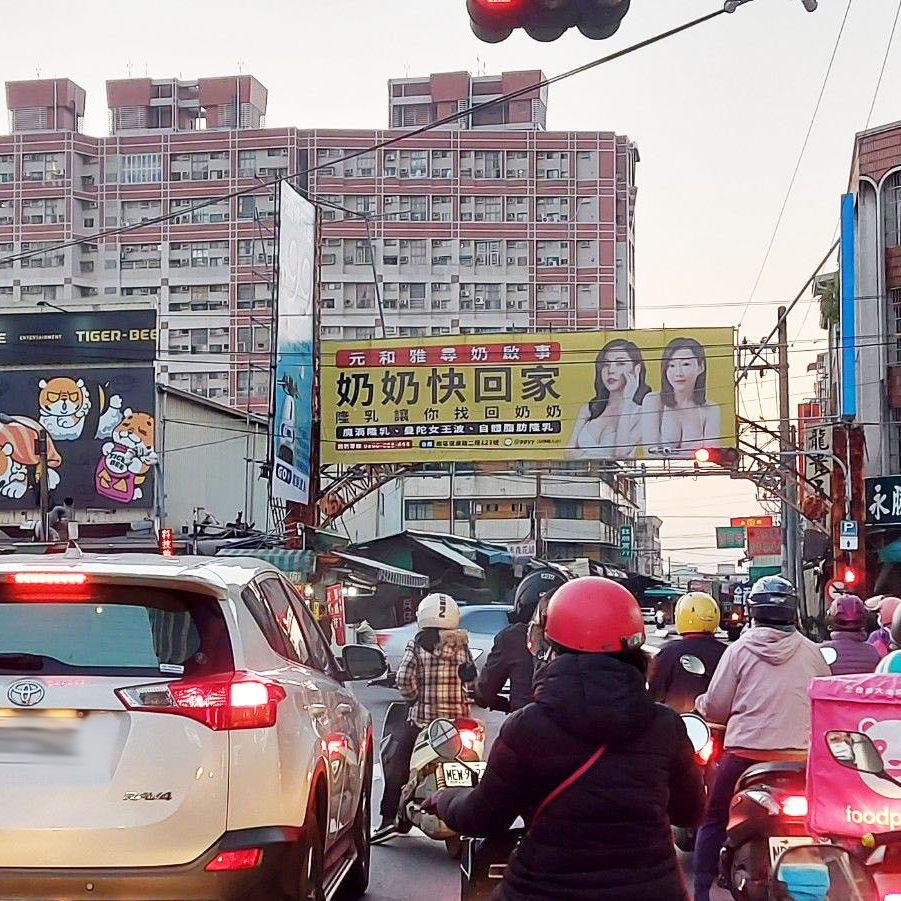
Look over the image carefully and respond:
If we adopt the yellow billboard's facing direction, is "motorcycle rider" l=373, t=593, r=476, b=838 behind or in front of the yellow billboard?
in front

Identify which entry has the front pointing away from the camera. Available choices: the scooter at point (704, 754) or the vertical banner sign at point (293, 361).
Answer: the scooter

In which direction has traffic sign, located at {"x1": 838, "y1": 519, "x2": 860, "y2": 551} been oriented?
toward the camera

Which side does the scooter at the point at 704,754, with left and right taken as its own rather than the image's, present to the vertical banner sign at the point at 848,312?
front

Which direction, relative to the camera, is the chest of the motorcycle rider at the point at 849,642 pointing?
away from the camera

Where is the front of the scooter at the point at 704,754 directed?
away from the camera

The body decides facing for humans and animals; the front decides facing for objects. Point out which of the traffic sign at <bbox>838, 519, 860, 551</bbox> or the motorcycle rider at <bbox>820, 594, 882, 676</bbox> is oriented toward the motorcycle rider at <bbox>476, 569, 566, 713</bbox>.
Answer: the traffic sign

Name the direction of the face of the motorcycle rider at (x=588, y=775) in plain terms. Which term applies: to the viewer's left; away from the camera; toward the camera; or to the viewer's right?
away from the camera

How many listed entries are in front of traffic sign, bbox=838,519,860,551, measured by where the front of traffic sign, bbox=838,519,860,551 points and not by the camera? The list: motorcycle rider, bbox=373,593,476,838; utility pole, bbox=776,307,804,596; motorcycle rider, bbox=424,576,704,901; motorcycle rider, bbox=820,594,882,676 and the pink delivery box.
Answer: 4

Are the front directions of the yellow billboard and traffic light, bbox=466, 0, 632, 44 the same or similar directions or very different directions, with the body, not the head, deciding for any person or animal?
same or similar directions

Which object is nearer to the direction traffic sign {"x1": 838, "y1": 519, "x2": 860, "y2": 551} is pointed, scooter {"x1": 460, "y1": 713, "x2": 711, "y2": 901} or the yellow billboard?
the scooter

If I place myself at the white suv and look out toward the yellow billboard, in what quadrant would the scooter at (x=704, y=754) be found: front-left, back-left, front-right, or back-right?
front-right

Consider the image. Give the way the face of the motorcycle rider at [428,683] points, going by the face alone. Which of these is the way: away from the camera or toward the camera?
away from the camera

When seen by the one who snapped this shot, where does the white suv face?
facing away from the viewer

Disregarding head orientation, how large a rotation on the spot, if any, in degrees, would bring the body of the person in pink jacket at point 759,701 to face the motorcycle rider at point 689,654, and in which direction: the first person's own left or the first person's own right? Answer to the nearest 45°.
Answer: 0° — they already face them

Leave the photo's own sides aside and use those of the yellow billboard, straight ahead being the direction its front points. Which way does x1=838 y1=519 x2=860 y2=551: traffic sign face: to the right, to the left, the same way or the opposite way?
the same way

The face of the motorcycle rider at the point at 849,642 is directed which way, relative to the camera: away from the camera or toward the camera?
away from the camera

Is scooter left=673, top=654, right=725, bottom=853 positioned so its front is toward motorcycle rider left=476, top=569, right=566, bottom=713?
no

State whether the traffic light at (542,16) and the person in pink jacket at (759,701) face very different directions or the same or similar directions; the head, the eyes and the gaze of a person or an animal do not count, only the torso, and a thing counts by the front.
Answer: very different directions

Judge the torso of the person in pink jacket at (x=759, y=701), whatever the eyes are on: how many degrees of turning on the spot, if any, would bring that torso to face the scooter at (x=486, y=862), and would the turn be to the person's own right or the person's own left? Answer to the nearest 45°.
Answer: approximately 180°

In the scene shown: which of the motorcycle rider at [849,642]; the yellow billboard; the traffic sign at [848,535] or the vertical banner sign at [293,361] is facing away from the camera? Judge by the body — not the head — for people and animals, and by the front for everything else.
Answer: the motorcycle rider

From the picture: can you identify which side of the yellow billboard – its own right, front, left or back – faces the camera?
front

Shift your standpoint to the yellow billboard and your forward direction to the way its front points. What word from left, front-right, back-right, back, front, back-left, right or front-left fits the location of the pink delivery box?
front
